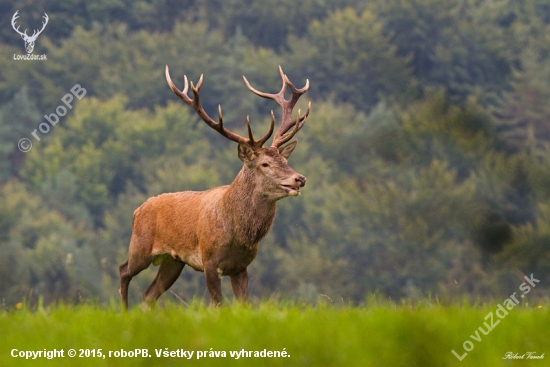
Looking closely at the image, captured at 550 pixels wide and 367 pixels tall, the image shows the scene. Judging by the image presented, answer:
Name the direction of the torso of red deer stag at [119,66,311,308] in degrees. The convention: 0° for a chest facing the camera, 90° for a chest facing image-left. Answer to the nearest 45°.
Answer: approximately 315°
